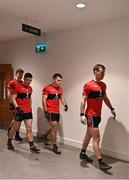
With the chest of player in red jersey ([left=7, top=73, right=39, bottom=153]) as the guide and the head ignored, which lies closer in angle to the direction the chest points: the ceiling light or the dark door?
the ceiling light

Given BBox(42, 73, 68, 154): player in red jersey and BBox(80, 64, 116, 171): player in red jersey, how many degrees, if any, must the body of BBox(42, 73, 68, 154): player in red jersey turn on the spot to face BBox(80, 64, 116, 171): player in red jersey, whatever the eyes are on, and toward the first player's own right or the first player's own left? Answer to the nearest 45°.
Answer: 0° — they already face them

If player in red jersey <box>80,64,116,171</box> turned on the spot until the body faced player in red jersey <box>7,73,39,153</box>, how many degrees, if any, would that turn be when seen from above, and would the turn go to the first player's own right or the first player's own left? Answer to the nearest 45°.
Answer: approximately 180°

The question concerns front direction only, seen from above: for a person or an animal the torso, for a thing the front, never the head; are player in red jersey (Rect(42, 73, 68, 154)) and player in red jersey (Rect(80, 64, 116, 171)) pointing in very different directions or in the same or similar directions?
same or similar directions

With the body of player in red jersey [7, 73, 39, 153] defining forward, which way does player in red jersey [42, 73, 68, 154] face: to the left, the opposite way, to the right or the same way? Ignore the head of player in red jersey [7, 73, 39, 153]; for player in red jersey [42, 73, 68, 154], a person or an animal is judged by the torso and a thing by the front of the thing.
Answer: the same way

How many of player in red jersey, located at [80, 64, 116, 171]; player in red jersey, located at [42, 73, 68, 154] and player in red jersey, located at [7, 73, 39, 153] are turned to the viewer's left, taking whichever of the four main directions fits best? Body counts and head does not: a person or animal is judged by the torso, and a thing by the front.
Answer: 0

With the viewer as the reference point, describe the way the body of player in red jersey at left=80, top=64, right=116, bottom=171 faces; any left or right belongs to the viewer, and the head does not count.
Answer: facing the viewer and to the right of the viewer

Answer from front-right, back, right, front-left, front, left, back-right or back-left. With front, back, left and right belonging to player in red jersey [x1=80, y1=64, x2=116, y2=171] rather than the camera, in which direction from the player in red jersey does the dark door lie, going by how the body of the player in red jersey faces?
back

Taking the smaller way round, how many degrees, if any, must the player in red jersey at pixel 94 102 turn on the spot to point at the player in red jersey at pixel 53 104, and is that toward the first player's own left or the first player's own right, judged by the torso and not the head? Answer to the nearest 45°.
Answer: approximately 180°

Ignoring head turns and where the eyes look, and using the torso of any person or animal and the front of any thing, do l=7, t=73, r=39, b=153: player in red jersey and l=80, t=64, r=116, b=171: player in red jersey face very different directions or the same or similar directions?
same or similar directions

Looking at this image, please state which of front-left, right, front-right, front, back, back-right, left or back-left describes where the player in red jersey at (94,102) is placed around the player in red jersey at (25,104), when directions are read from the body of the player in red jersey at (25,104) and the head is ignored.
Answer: front
